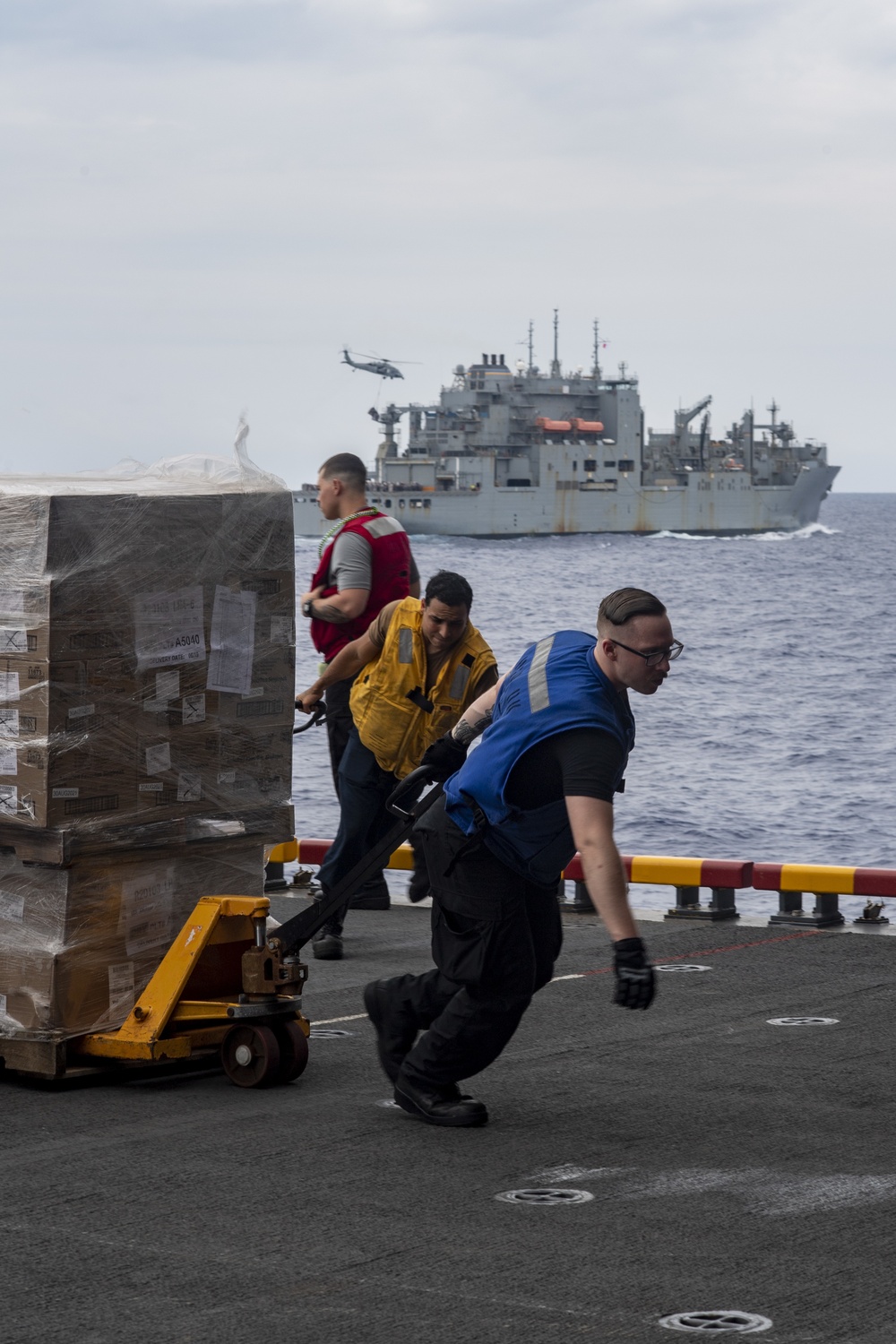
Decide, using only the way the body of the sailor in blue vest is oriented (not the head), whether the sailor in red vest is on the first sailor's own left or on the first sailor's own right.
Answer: on the first sailor's own left

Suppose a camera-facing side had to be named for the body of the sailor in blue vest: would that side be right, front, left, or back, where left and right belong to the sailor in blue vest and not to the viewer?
right

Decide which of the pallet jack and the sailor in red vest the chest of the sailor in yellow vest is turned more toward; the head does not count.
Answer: the pallet jack

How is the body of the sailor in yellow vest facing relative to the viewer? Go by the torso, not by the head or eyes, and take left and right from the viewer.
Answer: facing the viewer and to the right of the viewer

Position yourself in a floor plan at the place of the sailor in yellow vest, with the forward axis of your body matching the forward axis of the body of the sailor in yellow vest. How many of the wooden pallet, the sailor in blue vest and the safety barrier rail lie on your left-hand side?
1

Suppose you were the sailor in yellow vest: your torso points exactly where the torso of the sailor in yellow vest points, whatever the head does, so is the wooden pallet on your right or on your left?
on your right

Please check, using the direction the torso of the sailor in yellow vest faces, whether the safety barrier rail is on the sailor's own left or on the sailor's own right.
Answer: on the sailor's own left

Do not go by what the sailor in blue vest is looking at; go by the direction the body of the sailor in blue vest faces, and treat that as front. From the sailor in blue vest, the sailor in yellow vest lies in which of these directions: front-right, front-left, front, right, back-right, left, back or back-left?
left

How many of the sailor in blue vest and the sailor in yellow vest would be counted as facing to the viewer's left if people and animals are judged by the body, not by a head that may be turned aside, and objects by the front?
0
